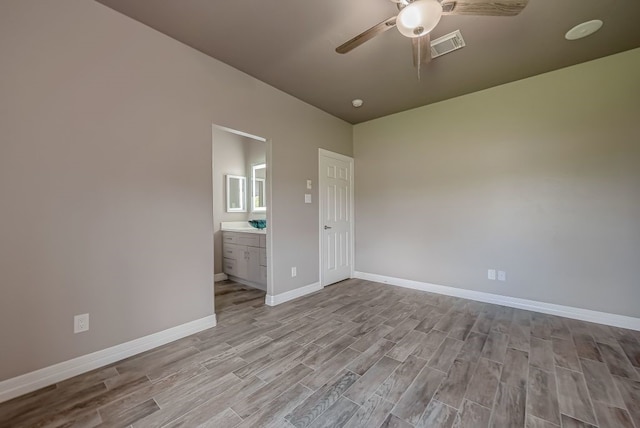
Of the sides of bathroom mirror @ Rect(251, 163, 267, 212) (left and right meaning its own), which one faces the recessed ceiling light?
left

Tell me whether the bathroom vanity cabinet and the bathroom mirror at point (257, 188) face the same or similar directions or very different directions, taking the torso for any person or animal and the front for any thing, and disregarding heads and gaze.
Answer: same or similar directions

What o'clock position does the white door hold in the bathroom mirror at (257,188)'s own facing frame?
The white door is roughly at 9 o'clock from the bathroom mirror.

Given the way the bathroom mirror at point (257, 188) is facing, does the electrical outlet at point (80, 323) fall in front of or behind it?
in front

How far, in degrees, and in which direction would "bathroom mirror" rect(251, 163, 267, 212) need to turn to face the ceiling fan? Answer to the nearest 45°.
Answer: approximately 45° to its left

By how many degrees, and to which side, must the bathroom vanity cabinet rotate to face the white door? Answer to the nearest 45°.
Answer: approximately 135° to its left

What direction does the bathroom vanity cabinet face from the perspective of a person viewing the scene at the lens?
facing the viewer and to the left of the viewer

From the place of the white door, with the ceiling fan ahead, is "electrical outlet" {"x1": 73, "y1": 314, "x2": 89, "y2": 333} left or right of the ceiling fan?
right

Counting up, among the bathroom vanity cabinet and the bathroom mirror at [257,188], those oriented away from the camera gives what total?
0

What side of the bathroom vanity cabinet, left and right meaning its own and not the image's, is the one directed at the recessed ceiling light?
left

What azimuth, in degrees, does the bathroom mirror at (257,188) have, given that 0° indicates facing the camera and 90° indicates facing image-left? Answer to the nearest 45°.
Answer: approximately 45°

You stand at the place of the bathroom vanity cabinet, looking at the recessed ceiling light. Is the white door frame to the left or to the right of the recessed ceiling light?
left
